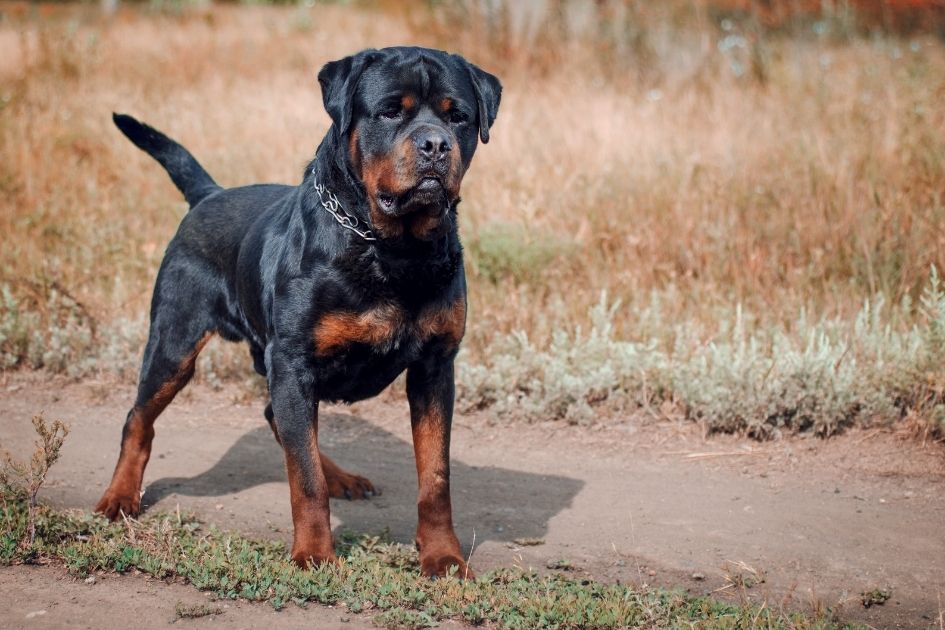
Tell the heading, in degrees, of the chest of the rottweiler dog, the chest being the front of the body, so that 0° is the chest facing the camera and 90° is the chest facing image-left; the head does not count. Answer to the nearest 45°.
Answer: approximately 315°

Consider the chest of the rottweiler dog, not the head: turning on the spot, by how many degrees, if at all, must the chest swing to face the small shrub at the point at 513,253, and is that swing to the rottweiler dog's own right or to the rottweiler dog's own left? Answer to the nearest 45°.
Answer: approximately 135° to the rottweiler dog's own left
